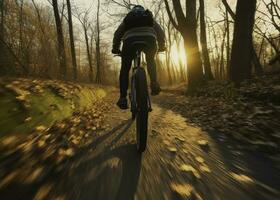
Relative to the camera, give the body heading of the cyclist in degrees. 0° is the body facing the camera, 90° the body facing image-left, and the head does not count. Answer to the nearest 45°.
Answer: approximately 180°

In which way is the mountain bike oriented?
away from the camera

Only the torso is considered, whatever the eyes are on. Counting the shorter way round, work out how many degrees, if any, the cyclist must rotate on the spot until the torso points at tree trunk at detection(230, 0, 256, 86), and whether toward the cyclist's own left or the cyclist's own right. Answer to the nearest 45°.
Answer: approximately 45° to the cyclist's own right
